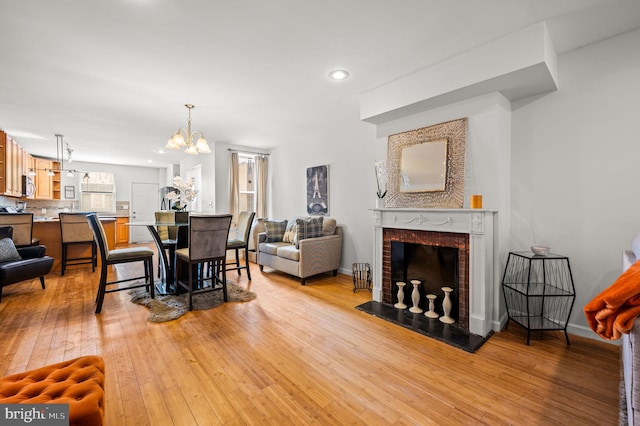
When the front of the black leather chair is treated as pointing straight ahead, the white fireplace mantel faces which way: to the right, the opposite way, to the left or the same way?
the opposite way

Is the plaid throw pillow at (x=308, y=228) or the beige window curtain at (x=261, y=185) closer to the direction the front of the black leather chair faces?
the plaid throw pillow

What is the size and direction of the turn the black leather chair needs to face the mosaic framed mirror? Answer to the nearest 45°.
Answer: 0° — it already faces it

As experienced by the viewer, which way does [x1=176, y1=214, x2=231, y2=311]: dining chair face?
facing away from the viewer and to the left of the viewer

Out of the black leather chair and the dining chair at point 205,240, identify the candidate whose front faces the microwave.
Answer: the dining chair
